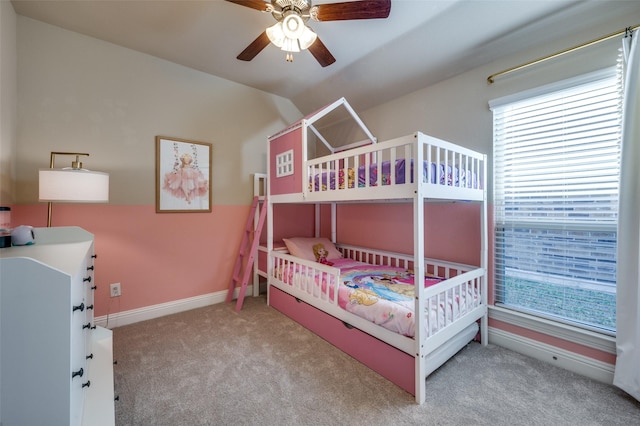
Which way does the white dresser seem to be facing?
to the viewer's right

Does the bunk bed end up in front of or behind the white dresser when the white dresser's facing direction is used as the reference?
in front

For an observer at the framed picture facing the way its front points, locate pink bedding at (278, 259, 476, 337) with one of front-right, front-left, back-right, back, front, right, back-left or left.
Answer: front

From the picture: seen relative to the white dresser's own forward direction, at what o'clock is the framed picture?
The framed picture is roughly at 10 o'clock from the white dresser.

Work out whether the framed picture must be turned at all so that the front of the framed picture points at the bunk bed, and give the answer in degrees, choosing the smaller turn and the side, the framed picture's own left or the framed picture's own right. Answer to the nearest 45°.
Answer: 0° — it already faces it

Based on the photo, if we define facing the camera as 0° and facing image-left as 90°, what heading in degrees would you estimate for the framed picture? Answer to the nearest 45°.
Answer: approximately 315°
